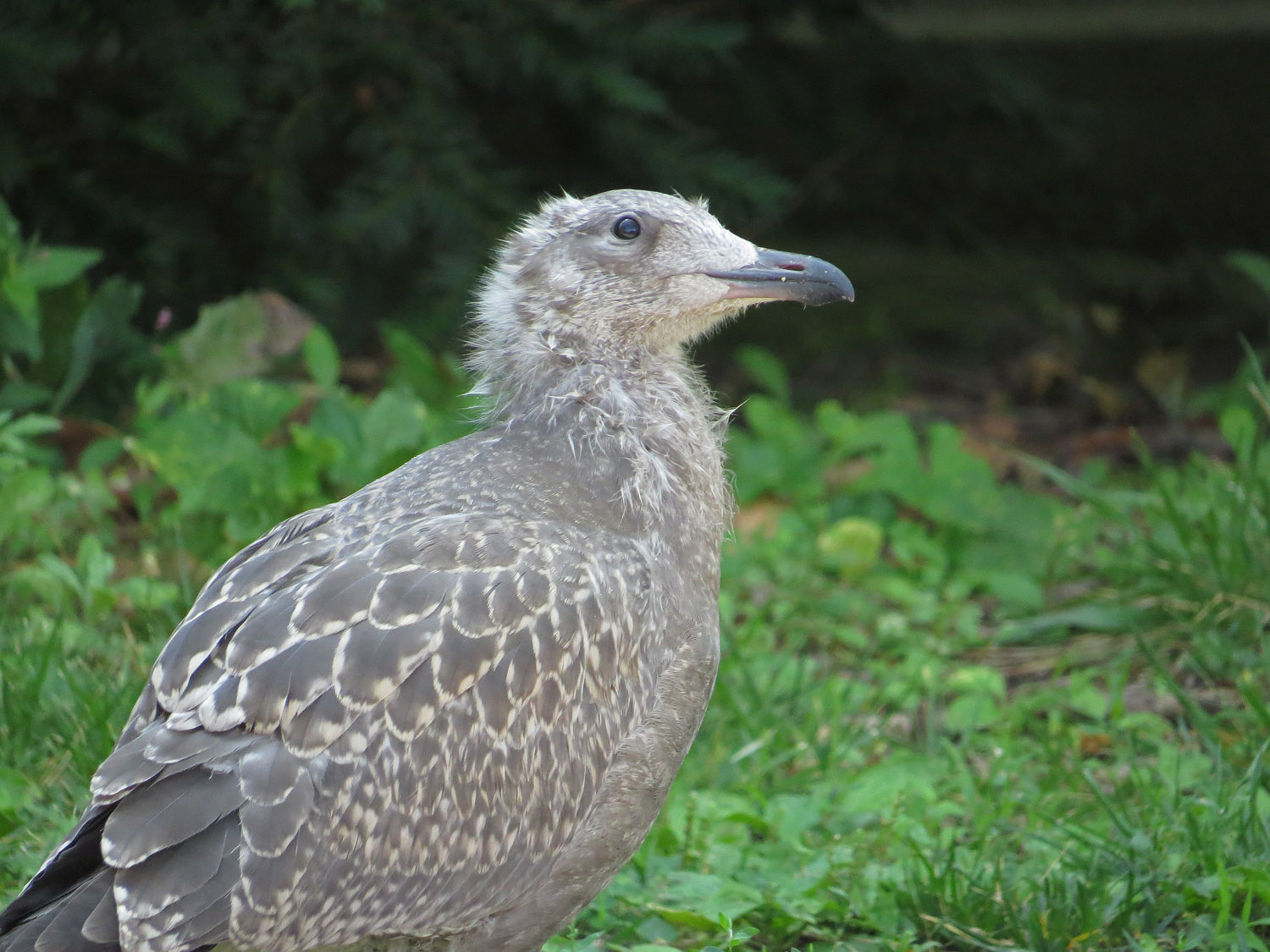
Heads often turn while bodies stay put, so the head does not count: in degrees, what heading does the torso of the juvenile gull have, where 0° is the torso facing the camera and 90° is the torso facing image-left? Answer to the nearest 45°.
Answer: approximately 270°

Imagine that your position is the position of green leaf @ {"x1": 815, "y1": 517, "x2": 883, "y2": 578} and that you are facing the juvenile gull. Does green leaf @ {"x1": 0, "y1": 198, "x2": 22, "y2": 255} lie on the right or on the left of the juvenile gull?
right
